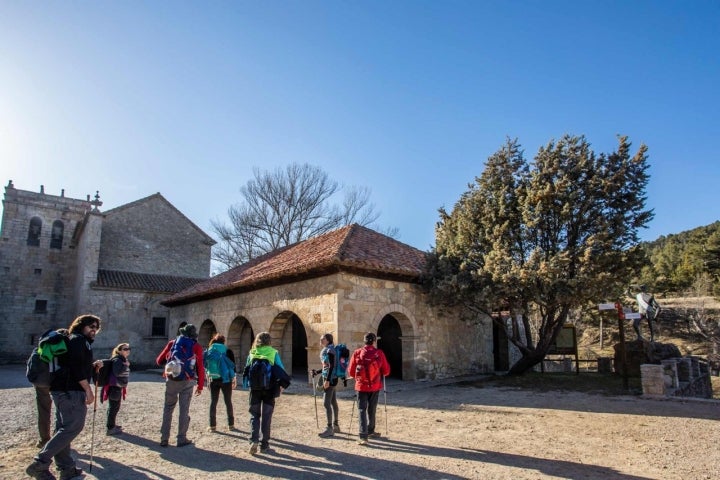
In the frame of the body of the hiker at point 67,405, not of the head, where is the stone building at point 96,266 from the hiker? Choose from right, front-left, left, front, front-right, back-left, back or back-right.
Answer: left

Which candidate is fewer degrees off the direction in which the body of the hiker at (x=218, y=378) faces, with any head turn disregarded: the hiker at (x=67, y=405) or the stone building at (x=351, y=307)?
the stone building

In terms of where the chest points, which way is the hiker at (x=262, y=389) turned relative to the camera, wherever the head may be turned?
away from the camera

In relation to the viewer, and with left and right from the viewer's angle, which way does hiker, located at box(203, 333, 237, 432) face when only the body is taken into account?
facing away from the viewer

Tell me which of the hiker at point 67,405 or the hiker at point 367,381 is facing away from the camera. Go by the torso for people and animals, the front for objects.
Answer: the hiker at point 367,381

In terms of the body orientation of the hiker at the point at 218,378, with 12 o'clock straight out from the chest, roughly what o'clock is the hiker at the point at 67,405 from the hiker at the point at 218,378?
the hiker at the point at 67,405 is roughly at 7 o'clock from the hiker at the point at 218,378.

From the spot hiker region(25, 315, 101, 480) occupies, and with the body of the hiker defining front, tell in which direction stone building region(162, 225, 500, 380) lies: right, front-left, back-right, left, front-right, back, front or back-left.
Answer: front-left

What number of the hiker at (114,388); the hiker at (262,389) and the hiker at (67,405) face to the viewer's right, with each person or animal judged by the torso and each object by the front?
2

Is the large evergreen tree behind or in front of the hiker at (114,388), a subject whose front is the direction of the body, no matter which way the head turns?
in front

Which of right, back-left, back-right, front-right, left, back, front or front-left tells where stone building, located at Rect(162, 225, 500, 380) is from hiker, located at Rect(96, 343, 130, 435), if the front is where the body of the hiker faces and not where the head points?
front-left

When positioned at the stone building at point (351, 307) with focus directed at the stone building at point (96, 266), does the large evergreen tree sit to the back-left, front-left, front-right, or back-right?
back-right

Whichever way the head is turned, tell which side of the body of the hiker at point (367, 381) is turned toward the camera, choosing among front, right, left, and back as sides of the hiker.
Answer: back

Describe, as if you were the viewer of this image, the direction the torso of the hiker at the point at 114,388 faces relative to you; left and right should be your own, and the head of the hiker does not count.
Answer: facing to the right of the viewer

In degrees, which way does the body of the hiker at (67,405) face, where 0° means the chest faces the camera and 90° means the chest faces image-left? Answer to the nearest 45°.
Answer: approximately 270°
